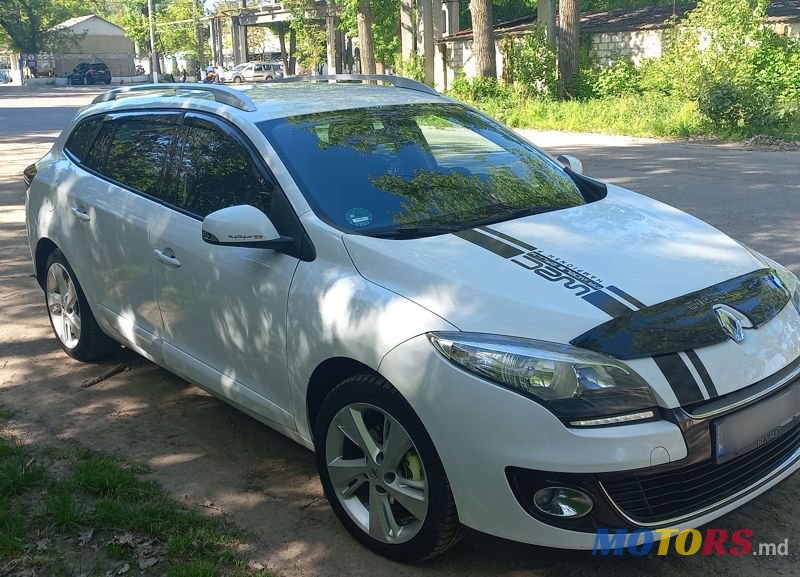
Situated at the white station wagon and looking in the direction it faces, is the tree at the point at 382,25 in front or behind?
behind

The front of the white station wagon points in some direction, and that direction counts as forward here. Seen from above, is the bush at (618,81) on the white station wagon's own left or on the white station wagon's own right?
on the white station wagon's own left

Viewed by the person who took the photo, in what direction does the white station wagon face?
facing the viewer and to the right of the viewer
